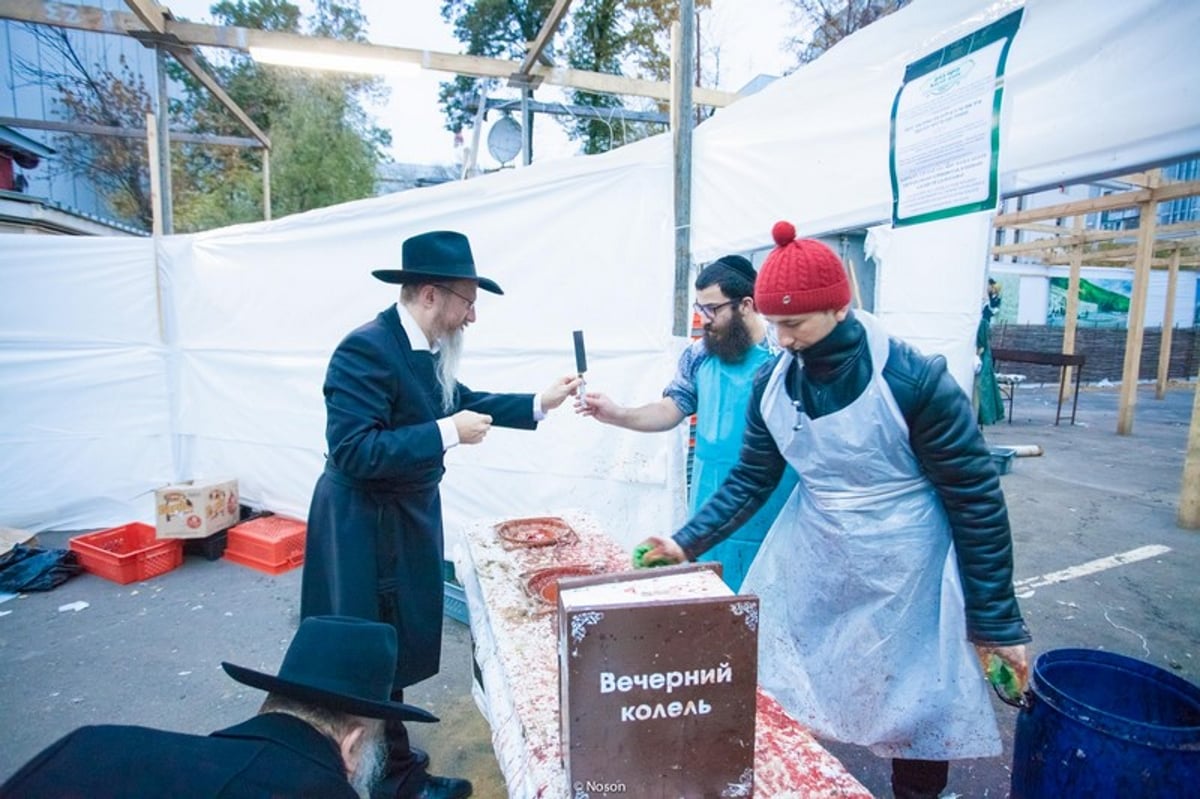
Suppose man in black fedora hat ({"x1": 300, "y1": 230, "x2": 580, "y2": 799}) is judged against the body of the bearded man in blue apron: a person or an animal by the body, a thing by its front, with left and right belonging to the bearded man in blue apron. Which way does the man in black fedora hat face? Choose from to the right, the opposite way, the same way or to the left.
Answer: the opposite way

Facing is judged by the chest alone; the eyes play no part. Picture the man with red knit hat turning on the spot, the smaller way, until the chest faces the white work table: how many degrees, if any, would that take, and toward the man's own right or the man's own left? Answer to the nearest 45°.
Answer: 0° — they already face it

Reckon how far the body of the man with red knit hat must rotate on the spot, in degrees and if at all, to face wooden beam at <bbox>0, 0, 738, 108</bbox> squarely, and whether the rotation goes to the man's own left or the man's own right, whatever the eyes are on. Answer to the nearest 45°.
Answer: approximately 90° to the man's own right

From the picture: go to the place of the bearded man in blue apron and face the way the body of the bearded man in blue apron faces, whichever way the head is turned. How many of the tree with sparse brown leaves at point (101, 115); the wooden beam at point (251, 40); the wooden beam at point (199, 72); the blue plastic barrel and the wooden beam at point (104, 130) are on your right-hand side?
4

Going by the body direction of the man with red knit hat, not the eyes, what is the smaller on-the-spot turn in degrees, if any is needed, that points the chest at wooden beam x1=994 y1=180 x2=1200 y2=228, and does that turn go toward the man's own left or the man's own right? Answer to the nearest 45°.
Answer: approximately 135° to the man's own right

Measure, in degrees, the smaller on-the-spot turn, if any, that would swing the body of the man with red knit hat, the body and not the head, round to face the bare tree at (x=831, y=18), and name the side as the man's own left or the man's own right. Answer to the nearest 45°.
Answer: approximately 135° to the man's own right

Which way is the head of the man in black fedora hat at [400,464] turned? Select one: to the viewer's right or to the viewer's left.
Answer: to the viewer's right

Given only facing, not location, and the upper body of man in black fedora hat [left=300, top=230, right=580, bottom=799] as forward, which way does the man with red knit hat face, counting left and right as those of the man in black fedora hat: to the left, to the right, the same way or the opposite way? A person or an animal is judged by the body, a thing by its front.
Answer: the opposite way

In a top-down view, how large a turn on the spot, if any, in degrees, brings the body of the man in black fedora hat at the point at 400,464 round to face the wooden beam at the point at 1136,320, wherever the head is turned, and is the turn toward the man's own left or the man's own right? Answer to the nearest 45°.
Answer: approximately 45° to the man's own left

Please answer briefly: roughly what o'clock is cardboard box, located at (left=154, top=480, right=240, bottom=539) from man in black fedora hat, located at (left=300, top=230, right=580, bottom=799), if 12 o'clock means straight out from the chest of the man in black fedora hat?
The cardboard box is roughly at 8 o'clock from the man in black fedora hat.

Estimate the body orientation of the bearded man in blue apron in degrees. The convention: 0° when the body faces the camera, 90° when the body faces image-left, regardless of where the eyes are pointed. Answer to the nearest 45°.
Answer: approximately 45°

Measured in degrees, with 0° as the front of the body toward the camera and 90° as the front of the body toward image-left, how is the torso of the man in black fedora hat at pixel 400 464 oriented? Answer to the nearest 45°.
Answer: approximately 270°
